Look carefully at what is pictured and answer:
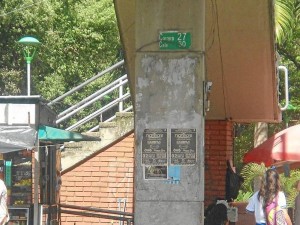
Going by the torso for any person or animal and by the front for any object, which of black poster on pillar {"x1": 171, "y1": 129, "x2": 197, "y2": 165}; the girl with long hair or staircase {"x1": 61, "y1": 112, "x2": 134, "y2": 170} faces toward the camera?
the black poster on pillar

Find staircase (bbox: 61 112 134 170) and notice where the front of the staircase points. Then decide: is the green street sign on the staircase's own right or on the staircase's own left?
on the staircase's own left

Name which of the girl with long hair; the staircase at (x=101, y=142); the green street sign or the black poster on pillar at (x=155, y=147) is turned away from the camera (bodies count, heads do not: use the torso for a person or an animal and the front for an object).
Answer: the girl with long hair

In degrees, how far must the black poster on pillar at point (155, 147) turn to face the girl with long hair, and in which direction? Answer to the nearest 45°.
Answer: approximately 135° to its left

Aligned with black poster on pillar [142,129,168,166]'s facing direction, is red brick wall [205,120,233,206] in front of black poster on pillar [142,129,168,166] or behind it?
behind

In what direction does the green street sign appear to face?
toward the camera

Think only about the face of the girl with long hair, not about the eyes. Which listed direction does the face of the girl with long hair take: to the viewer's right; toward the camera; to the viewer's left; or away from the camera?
away from the camera

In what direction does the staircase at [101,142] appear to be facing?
to the viewer's left

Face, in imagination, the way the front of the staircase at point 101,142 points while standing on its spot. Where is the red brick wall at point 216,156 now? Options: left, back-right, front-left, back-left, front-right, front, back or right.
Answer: back-left

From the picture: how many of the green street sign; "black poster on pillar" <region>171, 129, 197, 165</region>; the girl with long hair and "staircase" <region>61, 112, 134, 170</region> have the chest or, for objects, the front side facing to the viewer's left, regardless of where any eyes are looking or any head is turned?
1

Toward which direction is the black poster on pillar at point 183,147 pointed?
toward the camera
